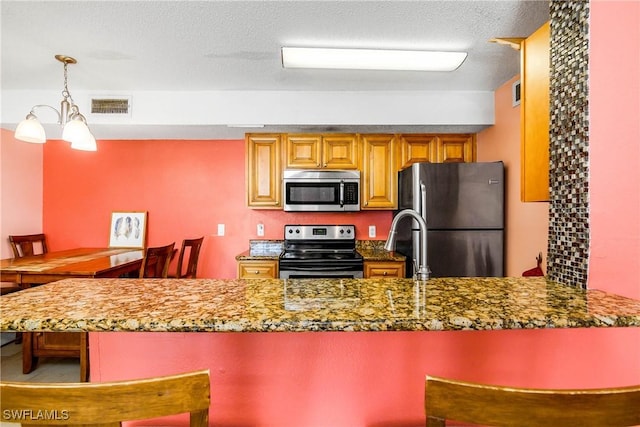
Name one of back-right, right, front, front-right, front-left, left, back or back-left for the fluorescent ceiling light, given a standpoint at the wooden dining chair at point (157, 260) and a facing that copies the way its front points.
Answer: back

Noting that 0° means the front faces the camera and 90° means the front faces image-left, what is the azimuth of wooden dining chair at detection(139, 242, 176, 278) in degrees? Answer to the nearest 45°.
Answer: approximately 135°

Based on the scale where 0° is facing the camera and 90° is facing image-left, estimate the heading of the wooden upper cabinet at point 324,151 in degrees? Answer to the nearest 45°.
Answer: approximately 0°

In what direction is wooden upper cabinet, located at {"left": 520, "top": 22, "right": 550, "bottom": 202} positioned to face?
to the viewer's left
